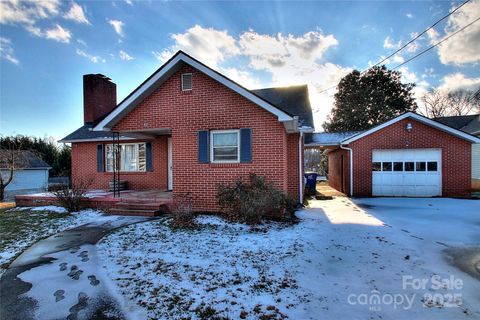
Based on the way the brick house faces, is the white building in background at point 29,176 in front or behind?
behind

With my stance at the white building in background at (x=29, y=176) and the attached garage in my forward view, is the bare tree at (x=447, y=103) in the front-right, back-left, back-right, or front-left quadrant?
front-left

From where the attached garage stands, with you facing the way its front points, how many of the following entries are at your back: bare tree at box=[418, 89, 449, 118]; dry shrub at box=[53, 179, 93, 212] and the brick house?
1

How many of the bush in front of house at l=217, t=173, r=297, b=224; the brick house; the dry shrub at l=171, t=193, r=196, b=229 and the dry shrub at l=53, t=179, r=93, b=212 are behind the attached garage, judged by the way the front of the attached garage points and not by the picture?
0

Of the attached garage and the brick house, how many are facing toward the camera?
2

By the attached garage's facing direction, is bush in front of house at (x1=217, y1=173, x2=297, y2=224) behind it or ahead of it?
ahead

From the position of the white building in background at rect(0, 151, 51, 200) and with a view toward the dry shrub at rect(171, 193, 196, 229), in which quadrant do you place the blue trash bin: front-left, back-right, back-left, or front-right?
front-left

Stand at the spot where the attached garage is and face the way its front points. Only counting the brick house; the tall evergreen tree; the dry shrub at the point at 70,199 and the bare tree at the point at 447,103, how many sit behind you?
2

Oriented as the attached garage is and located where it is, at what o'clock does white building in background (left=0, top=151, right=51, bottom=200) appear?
The white building in background is roughly at 3 o'clock from the attached garage.

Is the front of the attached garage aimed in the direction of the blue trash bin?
no

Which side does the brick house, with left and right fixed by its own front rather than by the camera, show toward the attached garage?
left

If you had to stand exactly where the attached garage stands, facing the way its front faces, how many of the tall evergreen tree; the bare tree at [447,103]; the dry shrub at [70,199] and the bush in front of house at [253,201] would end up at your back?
2

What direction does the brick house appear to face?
toward the camera

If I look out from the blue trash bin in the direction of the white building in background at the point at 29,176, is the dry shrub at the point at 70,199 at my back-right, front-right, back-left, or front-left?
front-left

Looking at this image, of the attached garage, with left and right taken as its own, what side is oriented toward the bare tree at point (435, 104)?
back

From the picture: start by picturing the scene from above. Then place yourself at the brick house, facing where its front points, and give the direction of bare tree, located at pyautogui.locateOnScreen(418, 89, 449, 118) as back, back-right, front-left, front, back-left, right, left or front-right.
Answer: back-left

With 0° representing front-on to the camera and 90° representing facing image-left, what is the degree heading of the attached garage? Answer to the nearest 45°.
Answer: approximately 0°
